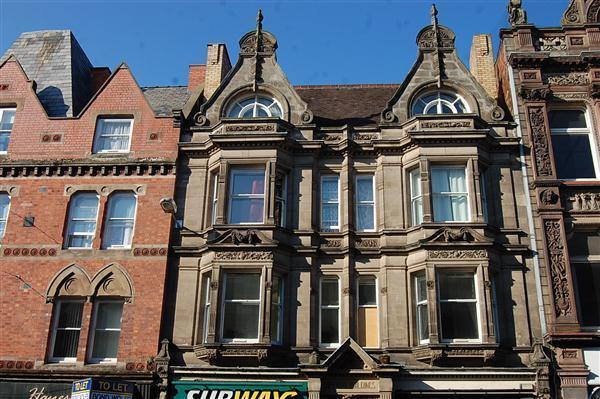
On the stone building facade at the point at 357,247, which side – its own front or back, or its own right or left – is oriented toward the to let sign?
right

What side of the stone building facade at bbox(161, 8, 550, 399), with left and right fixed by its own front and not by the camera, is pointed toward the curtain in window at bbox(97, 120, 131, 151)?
right

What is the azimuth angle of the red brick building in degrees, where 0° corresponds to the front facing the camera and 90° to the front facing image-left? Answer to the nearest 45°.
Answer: approximately 0°

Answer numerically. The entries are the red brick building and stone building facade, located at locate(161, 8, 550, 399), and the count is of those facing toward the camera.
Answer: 2

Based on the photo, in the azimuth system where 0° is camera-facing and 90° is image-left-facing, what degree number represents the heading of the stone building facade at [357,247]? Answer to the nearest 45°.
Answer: approximately 0°

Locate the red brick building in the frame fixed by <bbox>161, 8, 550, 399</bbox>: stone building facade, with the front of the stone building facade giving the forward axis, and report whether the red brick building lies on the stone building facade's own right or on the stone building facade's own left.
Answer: on the stone building facade's own right

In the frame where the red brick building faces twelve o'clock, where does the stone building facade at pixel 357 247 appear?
The stone building facade is roughly at 10 o'clock from the red brick building.
